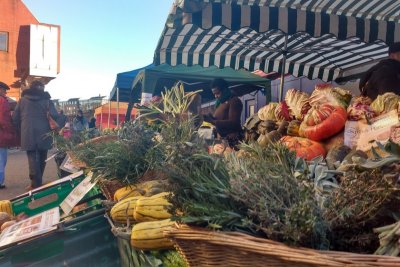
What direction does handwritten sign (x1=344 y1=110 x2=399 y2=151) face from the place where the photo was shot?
facing the viewer

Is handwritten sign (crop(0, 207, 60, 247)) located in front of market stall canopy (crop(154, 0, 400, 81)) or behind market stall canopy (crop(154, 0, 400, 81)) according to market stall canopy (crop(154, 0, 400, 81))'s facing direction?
in front

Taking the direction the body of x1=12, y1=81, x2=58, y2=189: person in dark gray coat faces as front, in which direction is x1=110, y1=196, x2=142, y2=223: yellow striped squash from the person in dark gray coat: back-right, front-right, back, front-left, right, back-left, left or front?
back

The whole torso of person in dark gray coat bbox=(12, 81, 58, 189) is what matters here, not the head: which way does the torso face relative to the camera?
away from the camera

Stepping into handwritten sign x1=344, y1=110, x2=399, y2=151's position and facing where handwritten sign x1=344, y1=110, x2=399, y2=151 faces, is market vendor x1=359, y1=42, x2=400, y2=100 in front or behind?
behind

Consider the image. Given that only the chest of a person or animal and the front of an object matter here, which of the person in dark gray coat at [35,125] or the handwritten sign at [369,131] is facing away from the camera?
the person in dark gray coat

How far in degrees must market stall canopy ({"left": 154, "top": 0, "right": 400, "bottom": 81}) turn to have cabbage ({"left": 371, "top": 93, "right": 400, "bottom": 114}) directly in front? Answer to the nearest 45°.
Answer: approximately 45° to its left
